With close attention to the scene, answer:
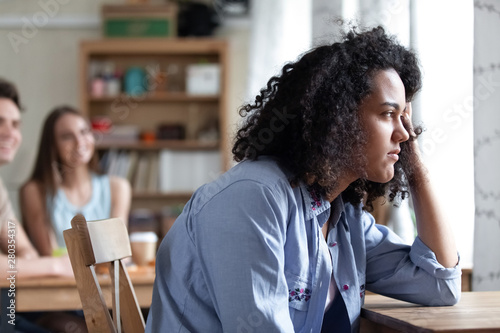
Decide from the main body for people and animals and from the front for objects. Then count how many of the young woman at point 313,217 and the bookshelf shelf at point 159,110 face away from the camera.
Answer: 0

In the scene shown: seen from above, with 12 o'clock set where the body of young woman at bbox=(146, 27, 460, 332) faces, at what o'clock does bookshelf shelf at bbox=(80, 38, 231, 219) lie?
The bookshelf shelf is roughly at 7 o'clock from the young woman.

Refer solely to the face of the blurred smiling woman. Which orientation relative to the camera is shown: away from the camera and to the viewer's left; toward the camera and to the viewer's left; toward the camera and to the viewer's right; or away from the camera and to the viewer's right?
toward the camera and to the viewer's right

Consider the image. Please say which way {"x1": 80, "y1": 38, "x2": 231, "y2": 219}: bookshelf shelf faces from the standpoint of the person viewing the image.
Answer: facing the viewer

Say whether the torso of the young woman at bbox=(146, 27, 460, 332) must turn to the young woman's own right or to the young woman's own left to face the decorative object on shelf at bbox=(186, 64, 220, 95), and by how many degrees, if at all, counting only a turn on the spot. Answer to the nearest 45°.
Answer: approximately 135° to the young woman's own left

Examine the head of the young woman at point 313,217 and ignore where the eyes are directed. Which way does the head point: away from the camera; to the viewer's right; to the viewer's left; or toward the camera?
to the viewer's right

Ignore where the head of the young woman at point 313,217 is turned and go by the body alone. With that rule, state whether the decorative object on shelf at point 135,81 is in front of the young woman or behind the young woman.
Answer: behind

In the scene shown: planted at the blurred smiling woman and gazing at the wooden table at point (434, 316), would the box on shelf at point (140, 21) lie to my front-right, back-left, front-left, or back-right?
back-left

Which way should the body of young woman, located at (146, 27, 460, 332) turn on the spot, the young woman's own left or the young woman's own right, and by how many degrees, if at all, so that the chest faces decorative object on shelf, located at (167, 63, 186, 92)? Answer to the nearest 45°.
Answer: approximately 135° to the young woman's own left

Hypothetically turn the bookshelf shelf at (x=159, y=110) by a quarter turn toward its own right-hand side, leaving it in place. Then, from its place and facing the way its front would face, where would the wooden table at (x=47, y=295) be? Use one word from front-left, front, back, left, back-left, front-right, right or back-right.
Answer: left

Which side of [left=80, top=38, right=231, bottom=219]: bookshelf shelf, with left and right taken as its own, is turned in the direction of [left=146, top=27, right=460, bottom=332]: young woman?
front

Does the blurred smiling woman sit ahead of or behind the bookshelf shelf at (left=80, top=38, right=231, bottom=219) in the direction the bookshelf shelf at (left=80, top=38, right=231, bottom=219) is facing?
ahead
